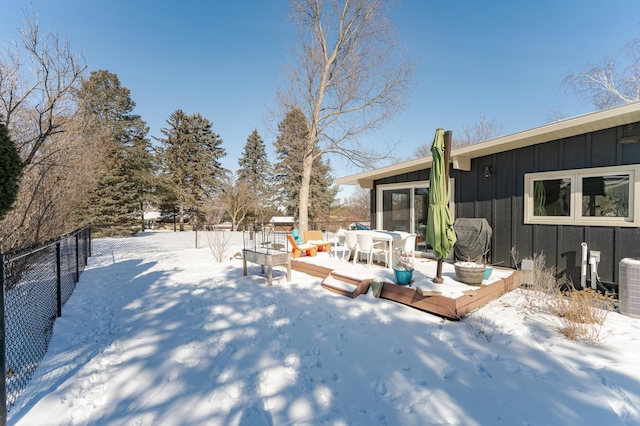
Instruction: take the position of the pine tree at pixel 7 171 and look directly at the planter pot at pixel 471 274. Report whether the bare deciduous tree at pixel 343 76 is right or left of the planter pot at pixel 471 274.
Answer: left

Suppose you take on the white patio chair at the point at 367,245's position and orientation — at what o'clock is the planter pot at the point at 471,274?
The planter pot is roughly at 3 o'clock from the white patio chair.

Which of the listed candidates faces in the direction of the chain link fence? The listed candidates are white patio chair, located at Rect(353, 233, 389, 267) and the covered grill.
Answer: the covered grill

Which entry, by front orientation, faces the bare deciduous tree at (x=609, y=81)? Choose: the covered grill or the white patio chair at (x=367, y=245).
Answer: the white patio chair

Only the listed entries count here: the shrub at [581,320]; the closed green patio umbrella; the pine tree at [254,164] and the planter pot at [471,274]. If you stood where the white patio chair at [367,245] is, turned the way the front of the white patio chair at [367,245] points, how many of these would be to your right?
3

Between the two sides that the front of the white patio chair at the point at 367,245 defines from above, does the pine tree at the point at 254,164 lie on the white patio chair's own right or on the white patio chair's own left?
on the white patio chair's own left

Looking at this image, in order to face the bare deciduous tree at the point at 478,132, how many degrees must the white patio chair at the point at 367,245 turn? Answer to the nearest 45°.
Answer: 0° — it already faces it

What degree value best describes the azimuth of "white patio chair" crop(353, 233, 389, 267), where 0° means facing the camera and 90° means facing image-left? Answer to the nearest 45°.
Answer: approximately 225°

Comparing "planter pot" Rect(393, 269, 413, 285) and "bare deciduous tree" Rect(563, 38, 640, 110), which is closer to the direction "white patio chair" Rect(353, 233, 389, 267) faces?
the bare deciduous tree

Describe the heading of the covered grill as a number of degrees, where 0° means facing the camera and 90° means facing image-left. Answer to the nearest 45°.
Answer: approximately 45°

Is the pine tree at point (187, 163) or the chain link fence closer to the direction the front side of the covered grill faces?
the chain link fence

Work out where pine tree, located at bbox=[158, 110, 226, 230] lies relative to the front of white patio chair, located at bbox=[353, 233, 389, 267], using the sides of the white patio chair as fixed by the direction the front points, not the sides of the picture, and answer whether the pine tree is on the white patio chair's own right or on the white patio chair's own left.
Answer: on the white patio chair's own left
